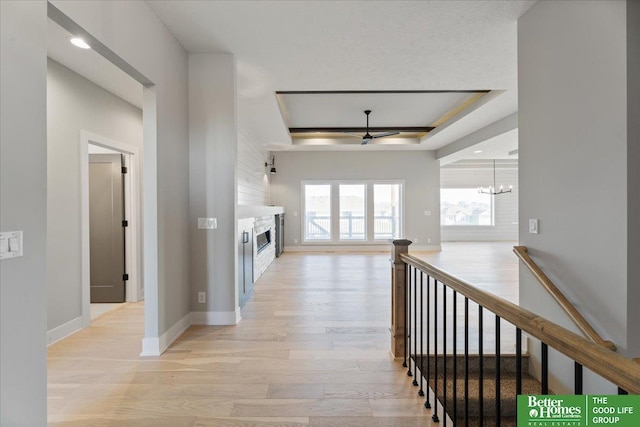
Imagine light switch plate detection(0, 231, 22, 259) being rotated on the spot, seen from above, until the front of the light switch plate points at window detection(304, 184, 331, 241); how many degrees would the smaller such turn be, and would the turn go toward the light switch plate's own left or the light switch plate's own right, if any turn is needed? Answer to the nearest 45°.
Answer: approximately 135° to the light switch plate's own left

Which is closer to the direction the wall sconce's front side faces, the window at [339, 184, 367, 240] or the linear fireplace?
the window

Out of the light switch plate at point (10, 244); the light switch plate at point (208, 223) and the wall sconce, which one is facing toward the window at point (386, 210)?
the wall sconce

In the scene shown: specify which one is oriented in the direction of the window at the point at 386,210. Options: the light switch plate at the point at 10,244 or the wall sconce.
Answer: the wall sconce

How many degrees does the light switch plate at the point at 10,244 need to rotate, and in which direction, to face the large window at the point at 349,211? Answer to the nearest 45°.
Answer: approximately 135° to its left

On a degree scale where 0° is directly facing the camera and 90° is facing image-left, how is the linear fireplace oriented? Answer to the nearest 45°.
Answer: approximately 270°

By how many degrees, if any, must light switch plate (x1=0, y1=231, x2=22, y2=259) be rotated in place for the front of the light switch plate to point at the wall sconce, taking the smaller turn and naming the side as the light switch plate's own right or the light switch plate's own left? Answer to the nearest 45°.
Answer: approximately 135° to the light switch plate's own left

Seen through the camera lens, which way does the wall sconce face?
facing to the right of the viewer

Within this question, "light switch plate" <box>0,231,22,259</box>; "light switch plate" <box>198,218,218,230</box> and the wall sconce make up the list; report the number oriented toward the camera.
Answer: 2

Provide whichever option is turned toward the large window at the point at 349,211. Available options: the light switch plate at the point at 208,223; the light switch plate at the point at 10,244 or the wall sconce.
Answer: the wall sconce
